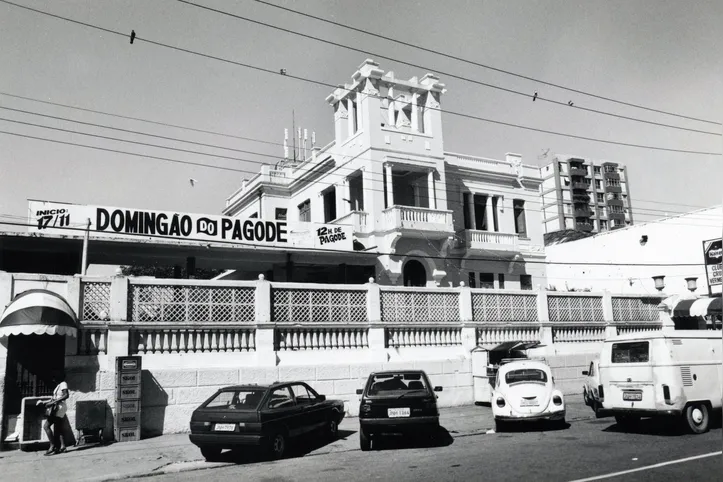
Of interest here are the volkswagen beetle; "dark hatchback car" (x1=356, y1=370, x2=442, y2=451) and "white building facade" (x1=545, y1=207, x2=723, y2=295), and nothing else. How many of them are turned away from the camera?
2

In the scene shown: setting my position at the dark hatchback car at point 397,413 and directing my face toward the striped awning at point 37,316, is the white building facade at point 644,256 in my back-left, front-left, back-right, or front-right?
back-right

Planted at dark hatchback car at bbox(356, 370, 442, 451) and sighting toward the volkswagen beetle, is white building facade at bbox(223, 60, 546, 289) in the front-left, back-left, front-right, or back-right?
front-left

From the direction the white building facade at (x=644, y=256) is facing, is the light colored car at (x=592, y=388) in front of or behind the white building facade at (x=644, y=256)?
in front

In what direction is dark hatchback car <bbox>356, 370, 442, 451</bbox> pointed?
away from the camera

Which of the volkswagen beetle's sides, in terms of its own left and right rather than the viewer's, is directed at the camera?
back

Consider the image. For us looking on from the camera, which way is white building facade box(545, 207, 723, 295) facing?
facing the viewer

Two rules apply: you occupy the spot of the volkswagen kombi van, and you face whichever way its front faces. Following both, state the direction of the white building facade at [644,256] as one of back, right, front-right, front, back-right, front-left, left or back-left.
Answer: front-left

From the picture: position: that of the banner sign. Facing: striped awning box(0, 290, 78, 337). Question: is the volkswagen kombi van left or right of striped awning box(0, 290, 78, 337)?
left

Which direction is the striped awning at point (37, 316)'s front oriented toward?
toward the camera

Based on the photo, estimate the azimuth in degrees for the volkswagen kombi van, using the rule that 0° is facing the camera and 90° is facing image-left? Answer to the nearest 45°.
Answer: approximately 225°

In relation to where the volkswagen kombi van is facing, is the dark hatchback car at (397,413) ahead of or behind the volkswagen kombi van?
behind

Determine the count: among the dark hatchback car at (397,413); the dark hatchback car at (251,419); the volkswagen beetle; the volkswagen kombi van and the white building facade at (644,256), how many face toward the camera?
1

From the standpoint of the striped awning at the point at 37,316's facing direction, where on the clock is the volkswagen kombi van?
The volkswagen kombi van is roughly at 10 o'clock from the striped awning.
